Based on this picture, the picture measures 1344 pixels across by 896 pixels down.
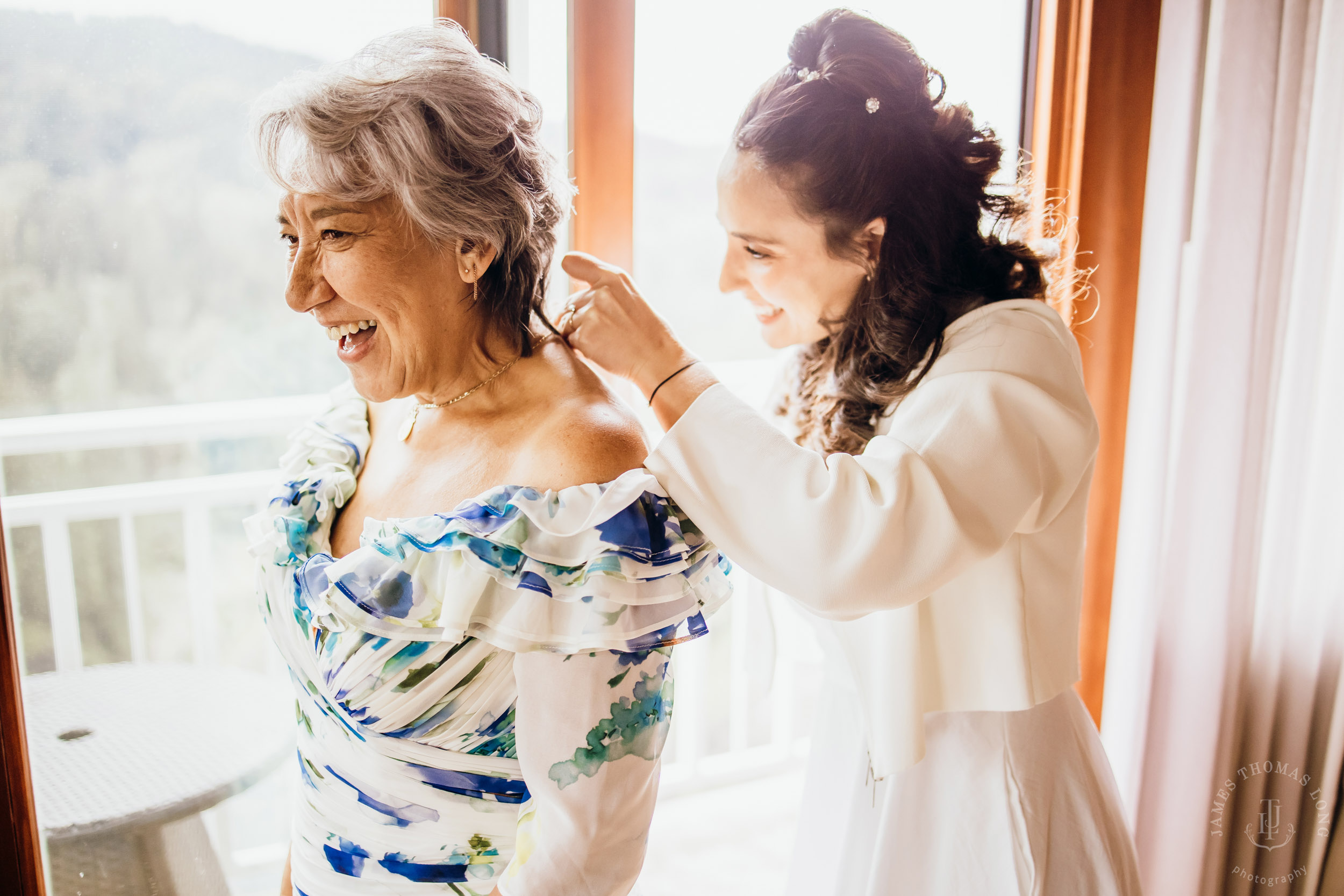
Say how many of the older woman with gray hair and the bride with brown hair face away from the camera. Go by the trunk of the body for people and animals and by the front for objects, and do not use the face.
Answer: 0

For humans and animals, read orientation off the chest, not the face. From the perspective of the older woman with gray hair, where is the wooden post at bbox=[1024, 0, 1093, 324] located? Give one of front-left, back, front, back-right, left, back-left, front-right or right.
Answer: back

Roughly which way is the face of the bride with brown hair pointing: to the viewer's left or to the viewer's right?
to the viewer's left

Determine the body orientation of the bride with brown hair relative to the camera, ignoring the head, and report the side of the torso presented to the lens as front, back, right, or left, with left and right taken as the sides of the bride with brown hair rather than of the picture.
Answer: left

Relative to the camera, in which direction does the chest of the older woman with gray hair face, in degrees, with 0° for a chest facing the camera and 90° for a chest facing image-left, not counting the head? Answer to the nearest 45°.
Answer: approximately 45°

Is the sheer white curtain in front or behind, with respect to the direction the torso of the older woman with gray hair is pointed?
behind
